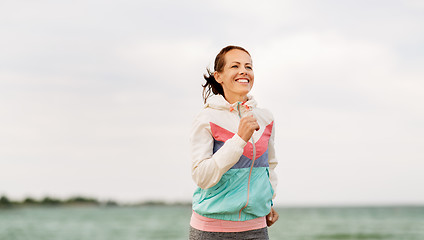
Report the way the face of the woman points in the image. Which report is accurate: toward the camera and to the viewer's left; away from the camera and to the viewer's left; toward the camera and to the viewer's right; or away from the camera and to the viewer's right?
toward the camera and to the viewer's right

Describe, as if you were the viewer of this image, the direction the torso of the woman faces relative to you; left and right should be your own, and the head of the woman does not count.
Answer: facing the viewer and to the right of the viewer
